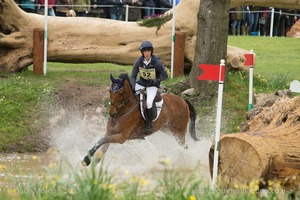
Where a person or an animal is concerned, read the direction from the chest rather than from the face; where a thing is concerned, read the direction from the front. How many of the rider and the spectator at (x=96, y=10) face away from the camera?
0

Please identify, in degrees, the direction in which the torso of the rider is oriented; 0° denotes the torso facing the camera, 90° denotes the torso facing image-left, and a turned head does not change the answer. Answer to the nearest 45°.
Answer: approximately 45°

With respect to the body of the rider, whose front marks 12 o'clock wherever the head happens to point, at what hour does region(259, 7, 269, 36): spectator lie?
The spectator is roughly at 5 o'clock from the rider.

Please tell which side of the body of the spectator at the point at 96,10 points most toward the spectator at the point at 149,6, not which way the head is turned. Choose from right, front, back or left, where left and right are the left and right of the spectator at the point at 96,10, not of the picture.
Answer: left

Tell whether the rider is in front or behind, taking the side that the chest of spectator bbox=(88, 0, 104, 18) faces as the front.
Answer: in front

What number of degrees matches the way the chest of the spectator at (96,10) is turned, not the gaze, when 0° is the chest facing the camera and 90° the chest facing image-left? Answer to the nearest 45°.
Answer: approximately 0°

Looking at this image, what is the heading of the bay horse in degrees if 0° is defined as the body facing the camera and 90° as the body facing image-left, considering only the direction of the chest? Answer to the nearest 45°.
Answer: approximately 45°
